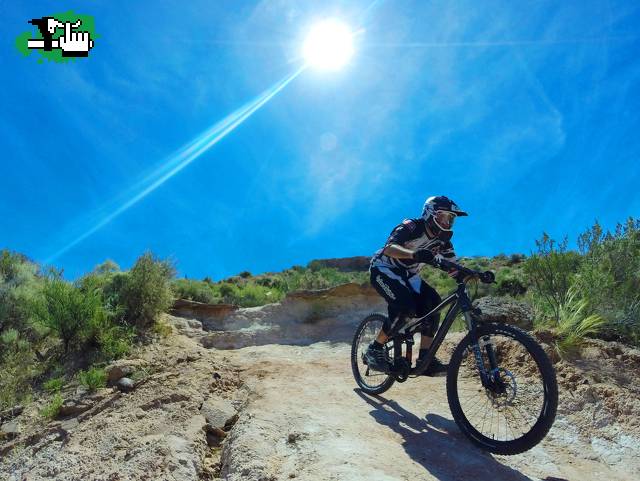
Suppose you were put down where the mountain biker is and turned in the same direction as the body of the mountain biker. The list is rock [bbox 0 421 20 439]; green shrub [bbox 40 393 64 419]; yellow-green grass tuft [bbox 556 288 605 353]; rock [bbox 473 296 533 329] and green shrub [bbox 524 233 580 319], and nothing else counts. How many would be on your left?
3

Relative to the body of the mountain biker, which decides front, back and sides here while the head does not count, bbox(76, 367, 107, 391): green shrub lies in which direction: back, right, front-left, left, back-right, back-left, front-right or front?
back-right

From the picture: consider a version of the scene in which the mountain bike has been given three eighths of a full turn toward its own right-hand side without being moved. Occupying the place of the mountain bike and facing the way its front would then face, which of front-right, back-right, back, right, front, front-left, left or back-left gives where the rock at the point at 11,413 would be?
front

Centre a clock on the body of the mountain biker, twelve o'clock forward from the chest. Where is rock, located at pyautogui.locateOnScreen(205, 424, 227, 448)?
The rock is roughly at 4 o'clock from the mountain biker.

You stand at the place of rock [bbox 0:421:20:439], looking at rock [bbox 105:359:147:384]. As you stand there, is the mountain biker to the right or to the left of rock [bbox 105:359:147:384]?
right

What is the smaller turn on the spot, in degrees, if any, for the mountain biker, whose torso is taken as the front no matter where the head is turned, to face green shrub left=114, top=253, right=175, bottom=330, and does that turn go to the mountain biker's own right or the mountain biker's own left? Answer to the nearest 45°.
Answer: approximately 180°

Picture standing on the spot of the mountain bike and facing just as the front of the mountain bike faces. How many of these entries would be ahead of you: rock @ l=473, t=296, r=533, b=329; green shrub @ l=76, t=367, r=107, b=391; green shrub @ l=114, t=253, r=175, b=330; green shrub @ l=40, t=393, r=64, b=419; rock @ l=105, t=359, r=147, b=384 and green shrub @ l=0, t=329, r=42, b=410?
0

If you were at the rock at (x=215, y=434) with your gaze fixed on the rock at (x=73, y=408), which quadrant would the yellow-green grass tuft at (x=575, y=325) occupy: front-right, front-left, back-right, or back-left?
back-right

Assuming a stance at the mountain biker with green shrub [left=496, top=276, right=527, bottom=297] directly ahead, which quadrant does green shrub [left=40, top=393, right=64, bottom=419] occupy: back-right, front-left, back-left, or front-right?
back-left

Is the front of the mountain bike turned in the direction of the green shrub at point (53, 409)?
no

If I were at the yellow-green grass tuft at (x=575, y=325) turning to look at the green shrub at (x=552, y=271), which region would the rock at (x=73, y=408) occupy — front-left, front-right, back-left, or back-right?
back-left

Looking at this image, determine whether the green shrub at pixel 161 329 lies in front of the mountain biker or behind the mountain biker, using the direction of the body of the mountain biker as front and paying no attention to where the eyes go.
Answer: behind

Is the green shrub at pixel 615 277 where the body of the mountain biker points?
no

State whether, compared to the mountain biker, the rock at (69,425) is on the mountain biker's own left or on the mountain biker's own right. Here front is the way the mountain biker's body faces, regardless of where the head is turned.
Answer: on the mountain biker's own right

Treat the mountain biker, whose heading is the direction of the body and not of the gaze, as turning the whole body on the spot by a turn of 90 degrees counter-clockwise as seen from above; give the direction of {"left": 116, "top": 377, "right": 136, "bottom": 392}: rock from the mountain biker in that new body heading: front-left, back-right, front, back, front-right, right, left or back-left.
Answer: back-left

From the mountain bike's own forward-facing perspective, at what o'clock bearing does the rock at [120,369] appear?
The rock is roughly at 5 o'clock from the mountain bike.

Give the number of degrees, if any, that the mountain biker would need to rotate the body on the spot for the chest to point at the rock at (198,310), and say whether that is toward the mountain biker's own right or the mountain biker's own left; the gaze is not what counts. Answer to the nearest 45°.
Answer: approximately 180°

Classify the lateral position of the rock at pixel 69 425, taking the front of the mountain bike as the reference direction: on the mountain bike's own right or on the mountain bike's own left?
on the mountain bike's own right

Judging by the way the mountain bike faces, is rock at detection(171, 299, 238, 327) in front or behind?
behind

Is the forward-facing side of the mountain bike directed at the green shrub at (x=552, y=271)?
no

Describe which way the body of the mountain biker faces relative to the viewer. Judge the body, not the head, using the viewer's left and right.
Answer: facing the viewer and to the right of the viewer
